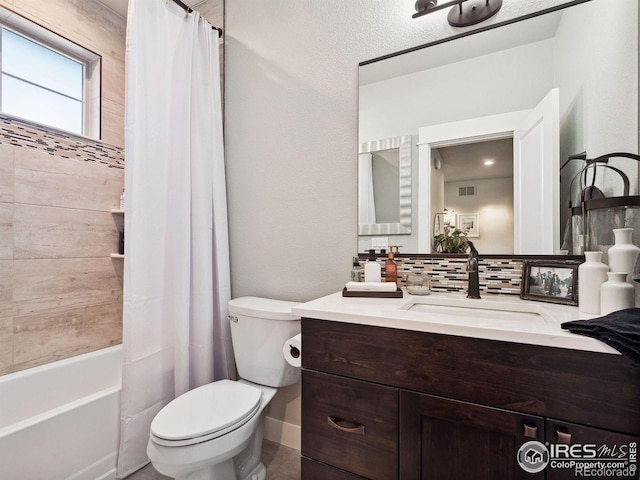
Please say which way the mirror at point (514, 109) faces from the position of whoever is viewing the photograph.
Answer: facing the viewer and to the left of the viewer

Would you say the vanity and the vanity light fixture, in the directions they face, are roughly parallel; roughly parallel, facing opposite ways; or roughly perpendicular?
roughly parallel

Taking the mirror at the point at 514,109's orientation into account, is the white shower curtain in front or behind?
in front

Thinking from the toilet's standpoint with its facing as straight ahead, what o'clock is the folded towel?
The folded towel is roughly at 9 o'clock from the toilet.

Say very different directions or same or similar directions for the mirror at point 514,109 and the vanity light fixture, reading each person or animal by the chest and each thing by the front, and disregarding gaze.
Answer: same or similar directions

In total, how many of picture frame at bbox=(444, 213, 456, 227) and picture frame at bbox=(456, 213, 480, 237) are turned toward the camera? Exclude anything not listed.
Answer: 2

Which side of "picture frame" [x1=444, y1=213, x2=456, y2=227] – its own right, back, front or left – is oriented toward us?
front

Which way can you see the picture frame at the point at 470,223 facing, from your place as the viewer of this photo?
facing the viewer

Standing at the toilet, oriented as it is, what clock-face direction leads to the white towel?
The white towel is roughly at 8 o'clock from the toilet.

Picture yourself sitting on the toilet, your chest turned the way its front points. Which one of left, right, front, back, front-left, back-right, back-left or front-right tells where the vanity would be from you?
left
